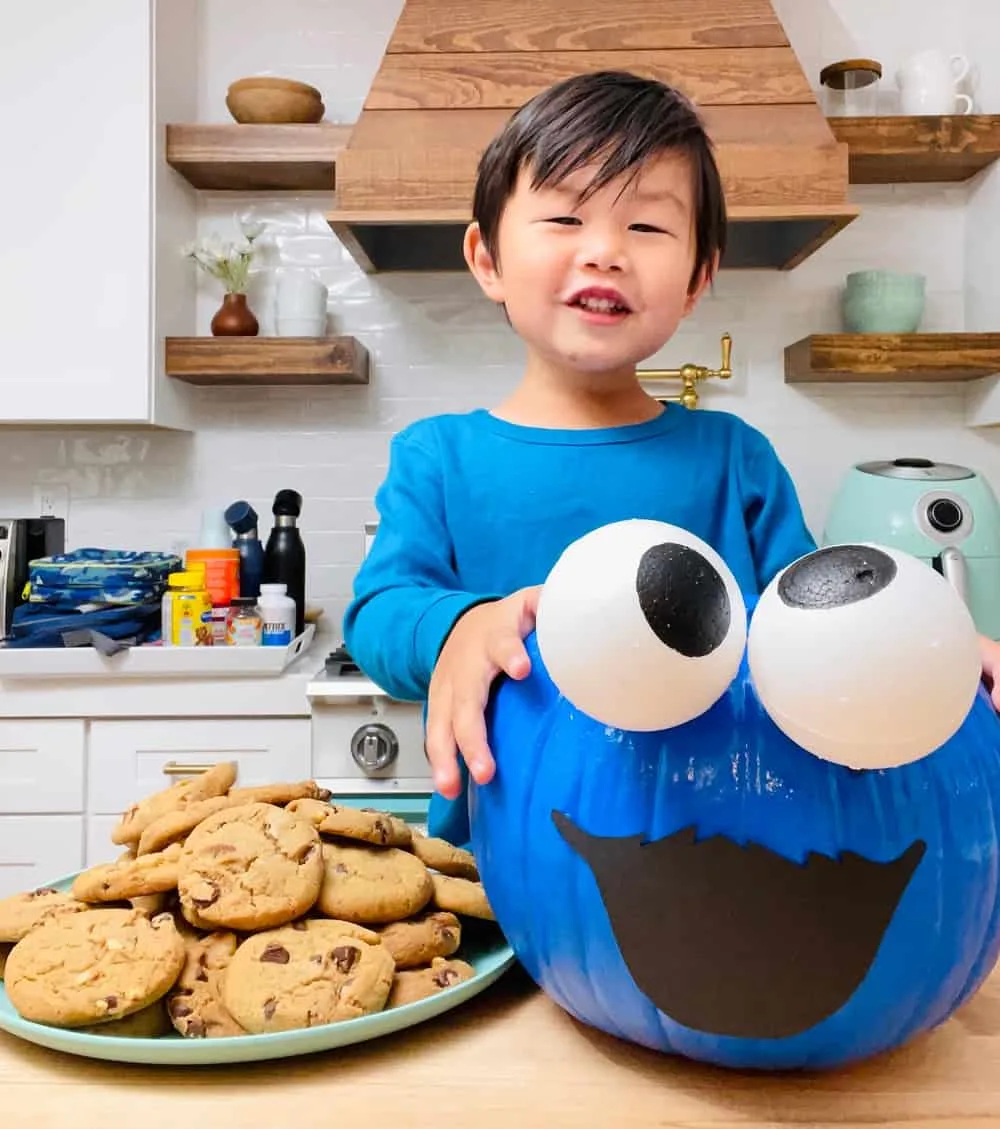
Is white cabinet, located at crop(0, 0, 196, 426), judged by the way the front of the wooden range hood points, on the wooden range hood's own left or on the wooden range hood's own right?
on the wooden range hood's own right

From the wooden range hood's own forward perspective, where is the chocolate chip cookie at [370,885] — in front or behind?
in front

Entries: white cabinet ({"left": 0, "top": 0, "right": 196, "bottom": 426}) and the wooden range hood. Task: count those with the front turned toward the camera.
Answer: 2

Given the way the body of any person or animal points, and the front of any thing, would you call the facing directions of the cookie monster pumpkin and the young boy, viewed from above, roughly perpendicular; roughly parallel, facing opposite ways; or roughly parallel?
roughly parallel

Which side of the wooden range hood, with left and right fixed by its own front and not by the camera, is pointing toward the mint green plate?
front

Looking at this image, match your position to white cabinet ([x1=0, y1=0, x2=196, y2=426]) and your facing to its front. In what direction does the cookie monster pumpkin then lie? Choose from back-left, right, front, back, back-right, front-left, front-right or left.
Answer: front

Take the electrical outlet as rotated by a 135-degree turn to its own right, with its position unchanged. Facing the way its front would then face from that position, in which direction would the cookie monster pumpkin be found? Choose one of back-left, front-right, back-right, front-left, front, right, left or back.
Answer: back-left

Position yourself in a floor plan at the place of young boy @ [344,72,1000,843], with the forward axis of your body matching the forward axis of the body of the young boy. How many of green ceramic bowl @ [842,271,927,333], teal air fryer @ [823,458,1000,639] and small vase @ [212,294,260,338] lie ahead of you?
0

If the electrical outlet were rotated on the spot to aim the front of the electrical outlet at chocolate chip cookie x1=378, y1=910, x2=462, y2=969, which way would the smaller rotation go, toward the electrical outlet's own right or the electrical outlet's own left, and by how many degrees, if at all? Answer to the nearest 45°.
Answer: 0° — it already faces it

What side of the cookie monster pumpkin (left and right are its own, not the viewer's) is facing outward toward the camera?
front

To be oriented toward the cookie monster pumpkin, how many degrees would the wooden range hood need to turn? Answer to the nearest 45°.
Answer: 0° — it already faces it

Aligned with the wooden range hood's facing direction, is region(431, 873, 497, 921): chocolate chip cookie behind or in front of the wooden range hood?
in front

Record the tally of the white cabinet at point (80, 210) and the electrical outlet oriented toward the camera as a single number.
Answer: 2

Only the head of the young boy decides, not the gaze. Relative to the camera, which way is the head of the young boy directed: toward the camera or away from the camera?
toward the camera

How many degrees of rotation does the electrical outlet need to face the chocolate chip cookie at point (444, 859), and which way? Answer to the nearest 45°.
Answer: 0° — it already faces it

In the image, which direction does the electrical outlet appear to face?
toward the camera

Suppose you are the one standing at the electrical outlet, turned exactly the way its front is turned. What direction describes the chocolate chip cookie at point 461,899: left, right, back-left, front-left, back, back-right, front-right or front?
front

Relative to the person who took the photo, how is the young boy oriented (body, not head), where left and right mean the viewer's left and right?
facing the viewer

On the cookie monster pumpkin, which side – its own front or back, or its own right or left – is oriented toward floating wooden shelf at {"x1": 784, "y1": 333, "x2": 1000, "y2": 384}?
back
